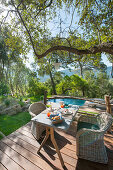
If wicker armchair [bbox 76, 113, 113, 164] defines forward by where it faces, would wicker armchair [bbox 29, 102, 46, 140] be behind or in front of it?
in front

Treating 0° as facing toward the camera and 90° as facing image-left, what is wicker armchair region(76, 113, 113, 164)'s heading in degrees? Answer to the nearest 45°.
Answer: approximately 90°
